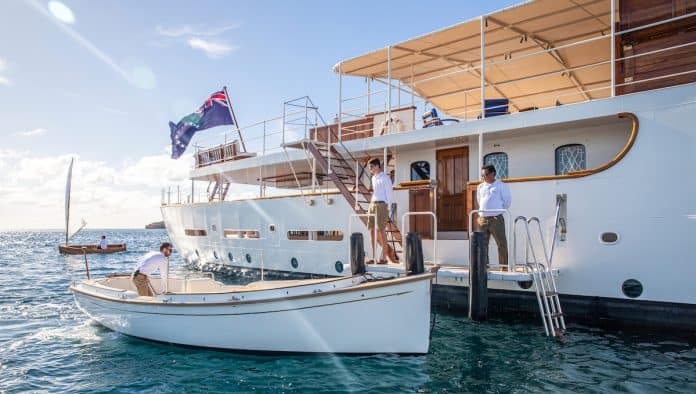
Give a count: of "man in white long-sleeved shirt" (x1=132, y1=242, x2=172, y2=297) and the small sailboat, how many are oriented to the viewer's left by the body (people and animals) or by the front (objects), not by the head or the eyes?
1

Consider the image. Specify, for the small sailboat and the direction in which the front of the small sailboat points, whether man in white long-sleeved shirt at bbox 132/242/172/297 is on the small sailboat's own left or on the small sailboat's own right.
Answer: on the small sailboat's own left

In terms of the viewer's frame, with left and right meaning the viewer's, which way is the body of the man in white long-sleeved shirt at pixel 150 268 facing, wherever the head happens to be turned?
facing to the right of the viewer

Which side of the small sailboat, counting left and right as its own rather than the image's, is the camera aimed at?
left

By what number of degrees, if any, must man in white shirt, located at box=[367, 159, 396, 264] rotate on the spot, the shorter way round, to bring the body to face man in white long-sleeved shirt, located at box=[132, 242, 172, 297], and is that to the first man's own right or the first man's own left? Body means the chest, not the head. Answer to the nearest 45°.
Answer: approximately 45° to the first man's own right

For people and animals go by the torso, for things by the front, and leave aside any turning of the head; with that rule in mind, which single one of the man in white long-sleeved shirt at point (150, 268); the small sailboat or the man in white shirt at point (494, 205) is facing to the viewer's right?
the man in white long-sleeved shirt
